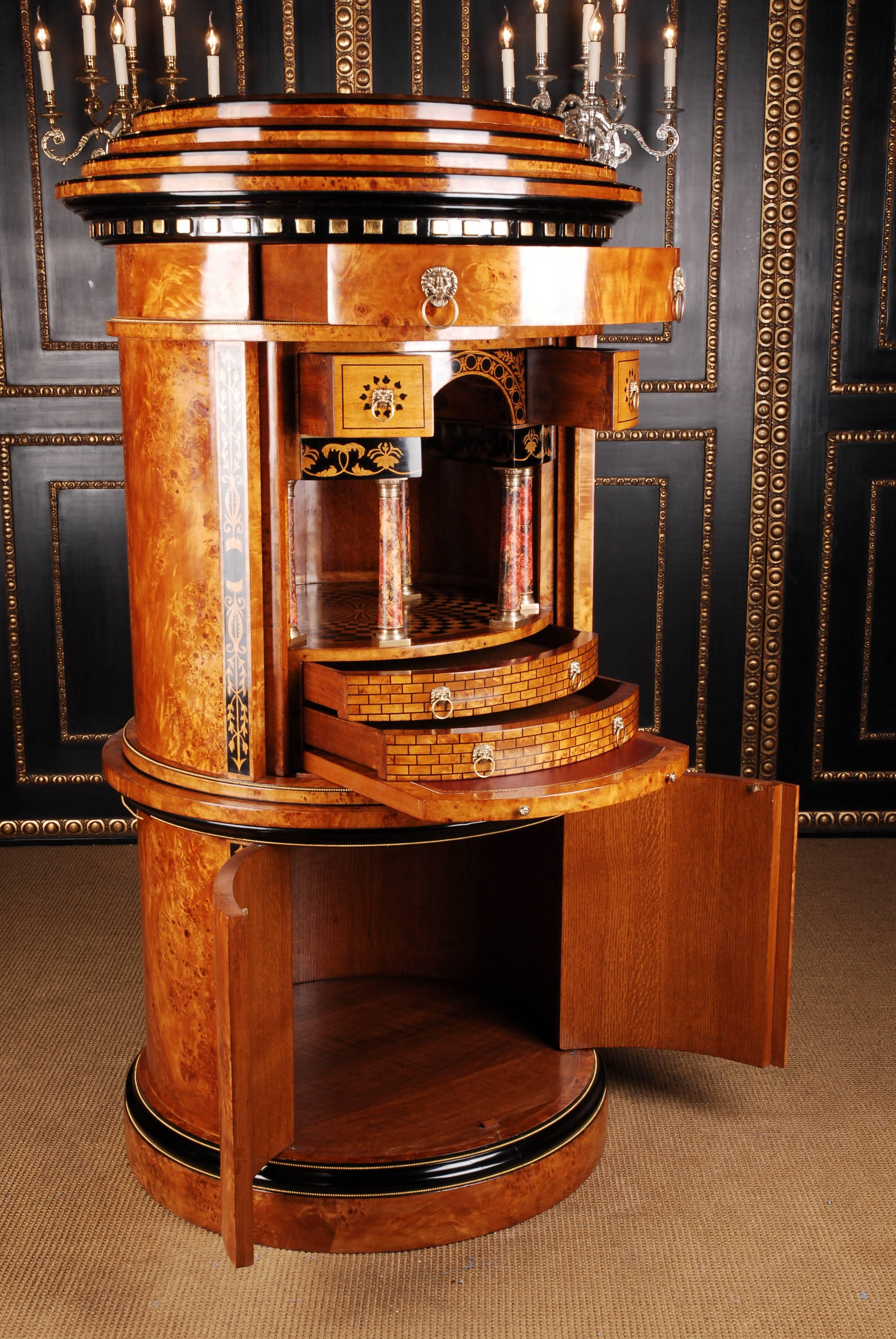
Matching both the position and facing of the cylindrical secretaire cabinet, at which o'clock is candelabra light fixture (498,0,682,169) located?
The candelabra light fixture is roughly at 8 o'clock from the cylindrical secretaire cabinet.

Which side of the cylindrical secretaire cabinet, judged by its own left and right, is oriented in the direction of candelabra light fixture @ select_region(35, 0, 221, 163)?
back

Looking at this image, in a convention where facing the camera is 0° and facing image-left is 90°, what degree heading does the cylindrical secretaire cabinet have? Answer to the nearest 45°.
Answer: approximately 315°
